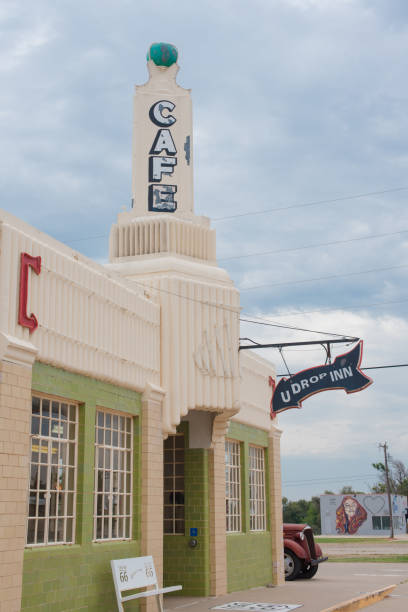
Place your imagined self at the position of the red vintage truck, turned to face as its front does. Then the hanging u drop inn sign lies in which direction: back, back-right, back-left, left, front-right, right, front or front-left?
front-right

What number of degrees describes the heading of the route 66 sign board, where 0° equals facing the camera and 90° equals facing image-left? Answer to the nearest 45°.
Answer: approximately 315°

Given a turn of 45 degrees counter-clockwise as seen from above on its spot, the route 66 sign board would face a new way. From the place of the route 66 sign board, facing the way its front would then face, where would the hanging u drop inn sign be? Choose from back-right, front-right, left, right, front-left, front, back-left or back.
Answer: front-left

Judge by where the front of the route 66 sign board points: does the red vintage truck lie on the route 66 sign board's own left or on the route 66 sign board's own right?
on the route 66 sign board's own left

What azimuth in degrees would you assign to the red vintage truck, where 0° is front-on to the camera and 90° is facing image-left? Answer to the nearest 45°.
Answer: approximately 315°
